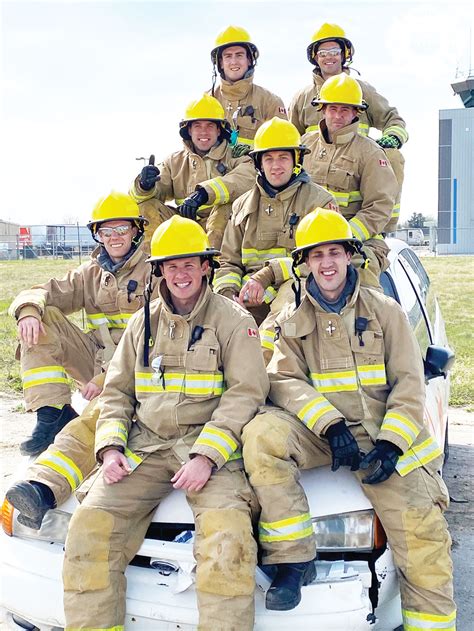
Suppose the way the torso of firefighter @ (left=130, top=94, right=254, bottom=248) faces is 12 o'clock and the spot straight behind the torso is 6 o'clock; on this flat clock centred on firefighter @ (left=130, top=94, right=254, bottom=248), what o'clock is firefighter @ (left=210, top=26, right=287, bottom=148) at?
firefighter @ (left=210, top=26, right=287, bottom=148) is roughly at 7 o'clock from firefighter @ (left=130, top=94, right=254, bottom=248).

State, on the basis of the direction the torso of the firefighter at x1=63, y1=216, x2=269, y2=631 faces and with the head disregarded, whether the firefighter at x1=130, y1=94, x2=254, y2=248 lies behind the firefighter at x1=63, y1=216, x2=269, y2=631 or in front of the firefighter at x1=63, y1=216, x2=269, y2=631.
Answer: behind

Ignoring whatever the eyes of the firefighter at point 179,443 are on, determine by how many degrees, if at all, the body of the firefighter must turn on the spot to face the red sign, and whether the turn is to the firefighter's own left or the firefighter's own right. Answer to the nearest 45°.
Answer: approximately 180°

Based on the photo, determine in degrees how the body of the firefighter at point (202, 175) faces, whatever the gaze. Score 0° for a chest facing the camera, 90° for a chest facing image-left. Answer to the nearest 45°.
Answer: approximately 0°

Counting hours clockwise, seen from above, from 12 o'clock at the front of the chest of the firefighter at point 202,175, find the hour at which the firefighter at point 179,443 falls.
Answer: the firefighter at point 179,443 is roughly at 12 o'clock from the firefighter at point 202,175.

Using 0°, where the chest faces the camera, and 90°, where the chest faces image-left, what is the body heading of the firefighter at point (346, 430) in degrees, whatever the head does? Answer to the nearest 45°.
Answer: approximately 0°

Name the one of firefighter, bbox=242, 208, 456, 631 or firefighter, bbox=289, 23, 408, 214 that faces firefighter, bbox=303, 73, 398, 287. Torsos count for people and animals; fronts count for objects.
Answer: firefighter, bbox=289, 23, 408, 214

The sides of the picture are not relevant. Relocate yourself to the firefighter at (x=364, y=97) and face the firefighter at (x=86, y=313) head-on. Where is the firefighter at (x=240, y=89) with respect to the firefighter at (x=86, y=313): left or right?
right
